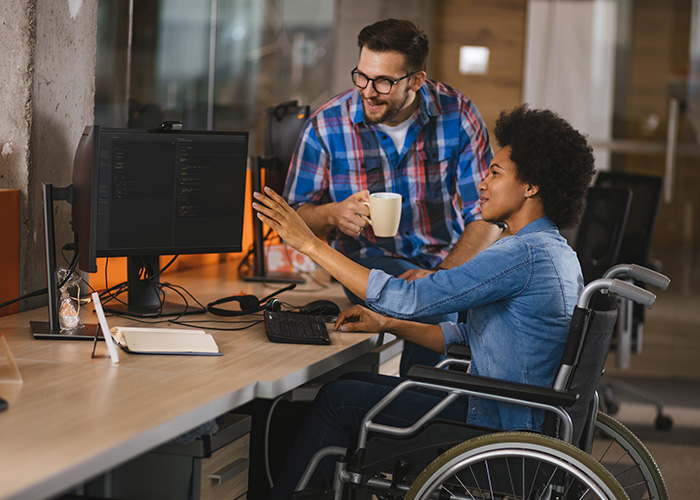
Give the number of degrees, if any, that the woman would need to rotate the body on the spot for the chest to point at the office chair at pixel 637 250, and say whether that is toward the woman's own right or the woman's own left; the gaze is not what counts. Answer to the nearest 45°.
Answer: approximately 90° to the woman's own right

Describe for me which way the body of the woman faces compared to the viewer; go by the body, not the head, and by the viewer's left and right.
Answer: facing to the left of the viewer

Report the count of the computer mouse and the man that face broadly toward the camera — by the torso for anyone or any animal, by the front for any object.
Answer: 1

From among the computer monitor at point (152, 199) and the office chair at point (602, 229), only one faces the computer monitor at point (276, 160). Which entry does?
the office chair at point (602, 229)

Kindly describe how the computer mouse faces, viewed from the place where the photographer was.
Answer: facing to the left of the viewer

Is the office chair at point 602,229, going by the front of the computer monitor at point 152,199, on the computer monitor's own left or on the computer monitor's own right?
on the computer monitor's own left

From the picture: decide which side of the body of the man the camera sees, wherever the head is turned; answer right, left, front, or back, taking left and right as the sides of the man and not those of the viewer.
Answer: front

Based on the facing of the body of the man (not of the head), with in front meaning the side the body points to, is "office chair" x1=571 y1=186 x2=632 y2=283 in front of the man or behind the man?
behind

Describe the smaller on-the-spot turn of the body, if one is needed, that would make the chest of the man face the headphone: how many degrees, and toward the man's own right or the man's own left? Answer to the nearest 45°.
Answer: approximately 45° to the man's own right

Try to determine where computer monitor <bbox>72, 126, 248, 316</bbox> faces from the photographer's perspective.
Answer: facing the viewer and to the right of the viewer

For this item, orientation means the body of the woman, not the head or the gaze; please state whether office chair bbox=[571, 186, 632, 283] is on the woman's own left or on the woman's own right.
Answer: on the woman's own right

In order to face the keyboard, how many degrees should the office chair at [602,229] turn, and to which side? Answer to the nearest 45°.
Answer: approximately 45° to its left

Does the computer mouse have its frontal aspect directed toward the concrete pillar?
yes

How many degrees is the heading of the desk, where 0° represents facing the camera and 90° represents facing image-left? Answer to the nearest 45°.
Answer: approximately 315°

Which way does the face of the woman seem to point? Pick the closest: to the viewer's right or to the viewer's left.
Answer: to the viewer's left

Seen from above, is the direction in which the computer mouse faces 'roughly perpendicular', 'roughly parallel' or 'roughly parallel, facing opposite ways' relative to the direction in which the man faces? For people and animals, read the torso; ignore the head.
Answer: roughly perpendicular
